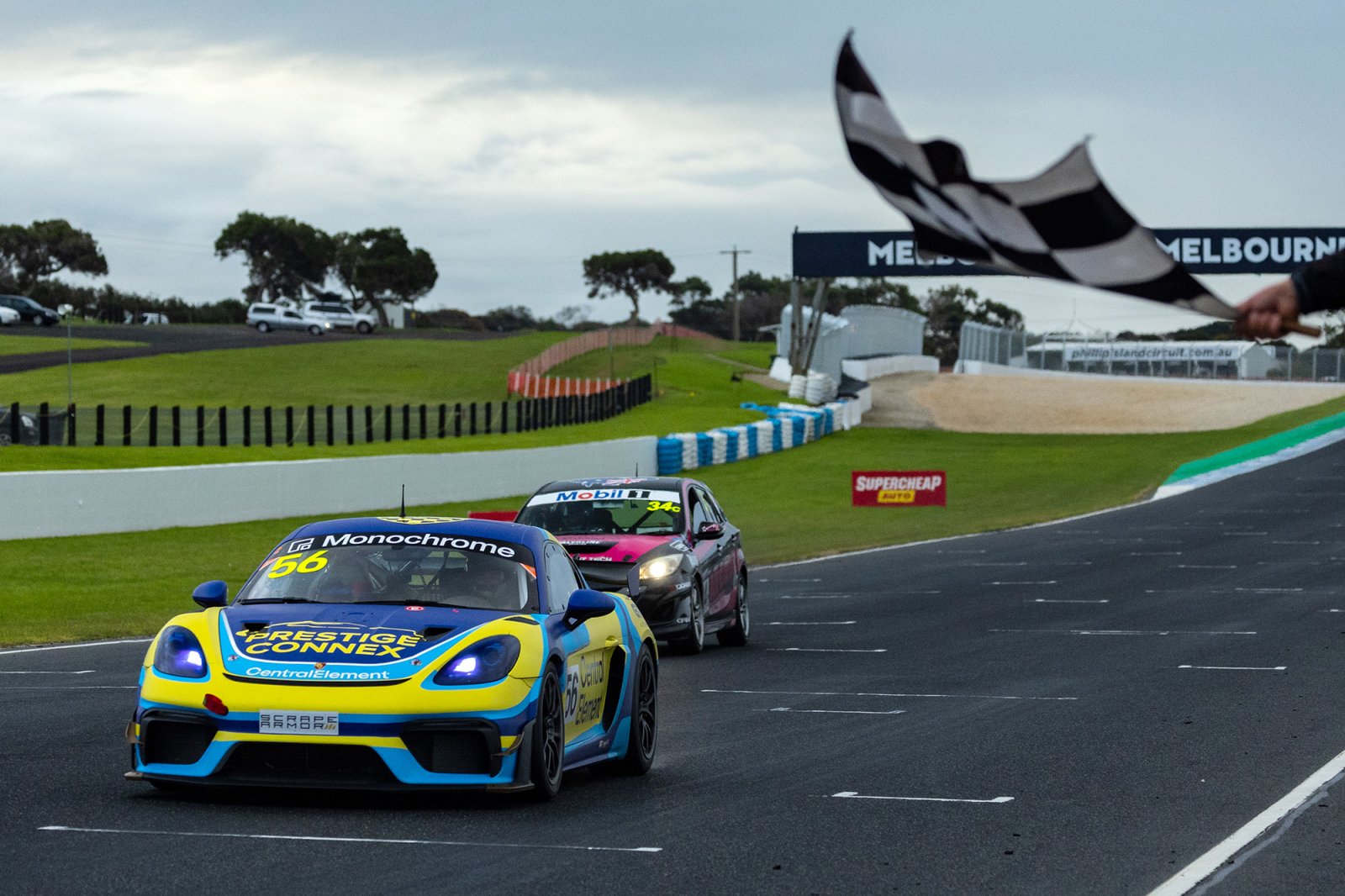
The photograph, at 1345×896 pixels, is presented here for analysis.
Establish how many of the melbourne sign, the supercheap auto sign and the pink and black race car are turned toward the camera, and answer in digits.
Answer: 3

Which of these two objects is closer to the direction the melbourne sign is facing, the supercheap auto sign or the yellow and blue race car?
the yellow and blue race car

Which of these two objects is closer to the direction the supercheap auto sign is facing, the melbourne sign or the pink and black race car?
the pink and black race car

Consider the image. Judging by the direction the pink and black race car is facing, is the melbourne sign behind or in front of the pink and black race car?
behind

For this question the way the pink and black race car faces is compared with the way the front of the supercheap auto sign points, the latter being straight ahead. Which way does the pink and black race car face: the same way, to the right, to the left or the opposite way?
the same way

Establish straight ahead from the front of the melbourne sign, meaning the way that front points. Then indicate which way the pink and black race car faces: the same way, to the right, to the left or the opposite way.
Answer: the same way

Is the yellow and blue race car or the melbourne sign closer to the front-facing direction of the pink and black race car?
the yellow and blue race car

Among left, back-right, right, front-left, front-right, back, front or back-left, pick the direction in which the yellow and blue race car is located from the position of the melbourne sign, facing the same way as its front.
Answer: front

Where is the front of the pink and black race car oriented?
toward the camera

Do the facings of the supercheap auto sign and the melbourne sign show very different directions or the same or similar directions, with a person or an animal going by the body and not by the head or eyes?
same or similar directions

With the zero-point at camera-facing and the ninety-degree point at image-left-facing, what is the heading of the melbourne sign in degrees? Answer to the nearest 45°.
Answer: approximately 0°

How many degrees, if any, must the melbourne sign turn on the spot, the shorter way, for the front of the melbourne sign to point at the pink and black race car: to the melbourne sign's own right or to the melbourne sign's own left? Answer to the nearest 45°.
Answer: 0° — it already faces it

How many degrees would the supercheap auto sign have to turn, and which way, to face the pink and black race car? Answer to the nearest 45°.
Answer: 0° — it already faces it

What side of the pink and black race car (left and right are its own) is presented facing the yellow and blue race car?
front
